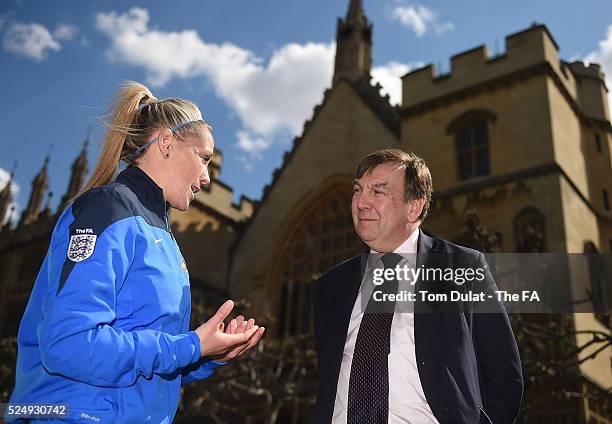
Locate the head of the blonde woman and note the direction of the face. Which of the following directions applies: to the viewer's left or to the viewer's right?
to the viewer's right

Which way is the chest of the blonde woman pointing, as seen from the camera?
to the viewer's right

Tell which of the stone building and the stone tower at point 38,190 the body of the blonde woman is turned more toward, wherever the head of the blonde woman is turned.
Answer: the stone building
